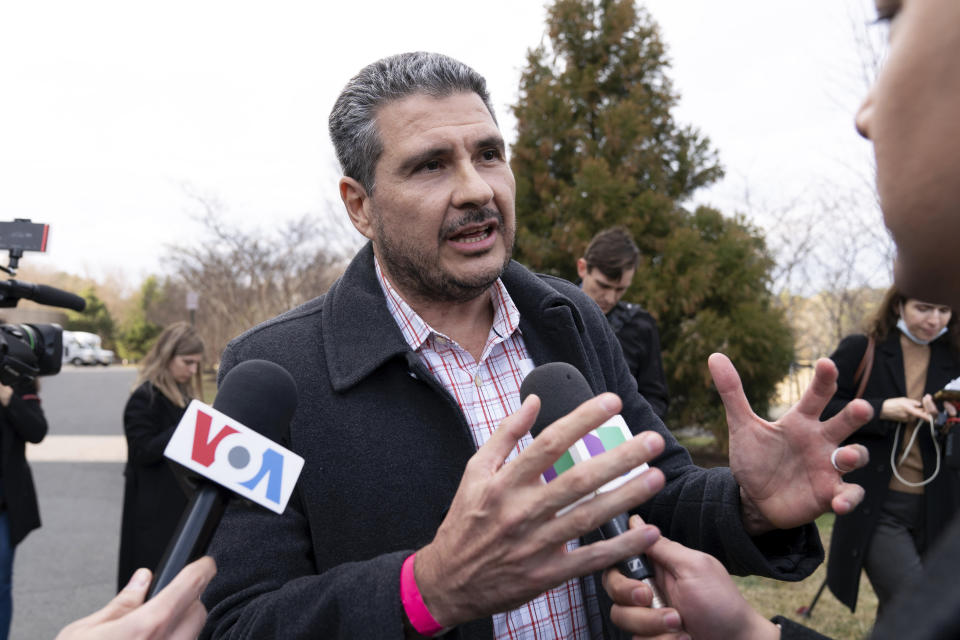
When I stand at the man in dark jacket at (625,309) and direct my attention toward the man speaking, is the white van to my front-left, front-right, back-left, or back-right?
back-right

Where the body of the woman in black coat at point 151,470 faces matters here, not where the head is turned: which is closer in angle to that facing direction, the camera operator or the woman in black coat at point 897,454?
the woman in black coat

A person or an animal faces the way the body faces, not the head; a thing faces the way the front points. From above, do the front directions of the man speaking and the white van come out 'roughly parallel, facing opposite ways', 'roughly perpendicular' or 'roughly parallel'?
roughly perpendicular

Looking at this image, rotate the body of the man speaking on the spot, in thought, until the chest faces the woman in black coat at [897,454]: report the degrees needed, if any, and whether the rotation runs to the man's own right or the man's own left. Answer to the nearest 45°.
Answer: approximately 90° to the man's own left

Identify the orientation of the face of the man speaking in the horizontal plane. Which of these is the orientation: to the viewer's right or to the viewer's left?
to the viewer's right

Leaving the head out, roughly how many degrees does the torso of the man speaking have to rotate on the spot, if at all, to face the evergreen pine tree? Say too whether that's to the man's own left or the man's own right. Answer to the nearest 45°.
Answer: approximately 135° to the man's own left

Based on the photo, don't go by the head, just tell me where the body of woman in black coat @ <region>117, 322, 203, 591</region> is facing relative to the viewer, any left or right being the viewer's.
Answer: facing to the right of the viewer
